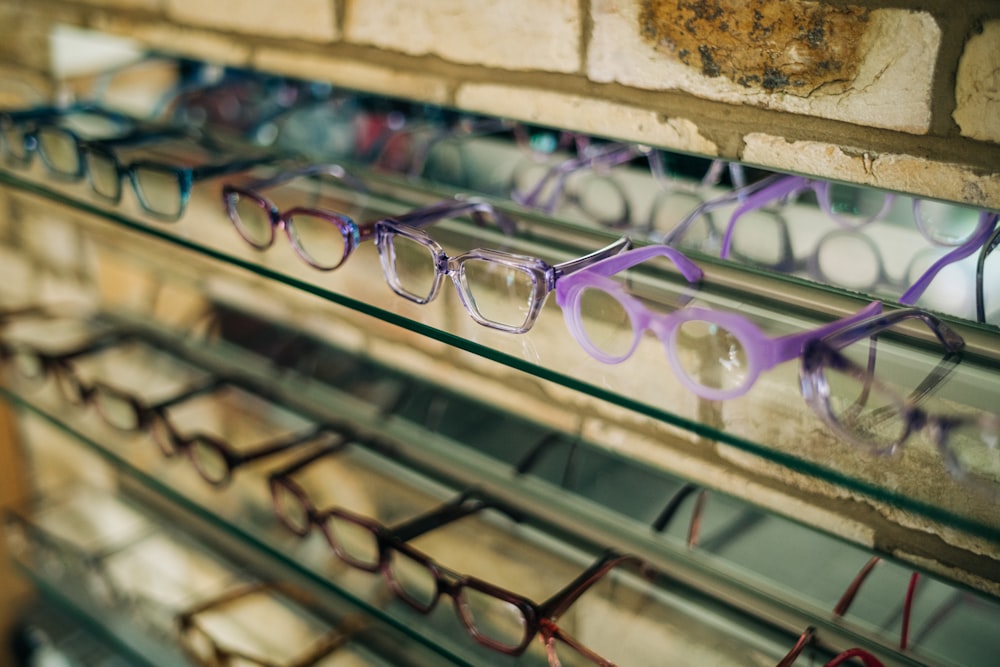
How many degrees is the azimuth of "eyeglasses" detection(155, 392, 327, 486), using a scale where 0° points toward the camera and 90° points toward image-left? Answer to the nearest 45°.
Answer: approximately 45°

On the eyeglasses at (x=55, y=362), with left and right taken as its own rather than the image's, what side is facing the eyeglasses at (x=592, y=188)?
left
